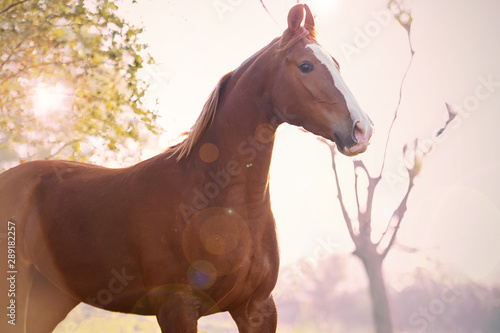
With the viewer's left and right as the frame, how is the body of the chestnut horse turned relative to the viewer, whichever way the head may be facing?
facing the viewer and to the right of the viewer
